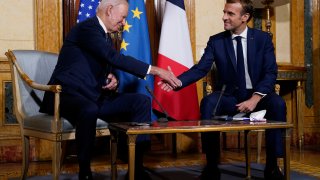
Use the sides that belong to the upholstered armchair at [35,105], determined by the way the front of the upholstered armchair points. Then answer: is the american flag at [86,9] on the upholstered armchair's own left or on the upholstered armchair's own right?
on the upholstered armchair's own left

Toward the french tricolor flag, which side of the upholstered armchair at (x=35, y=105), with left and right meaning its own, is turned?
left

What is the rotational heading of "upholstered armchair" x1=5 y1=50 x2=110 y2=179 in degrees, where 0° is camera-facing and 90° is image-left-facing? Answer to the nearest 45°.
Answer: approximately 315°

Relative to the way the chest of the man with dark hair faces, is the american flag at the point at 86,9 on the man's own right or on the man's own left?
on the man's own right

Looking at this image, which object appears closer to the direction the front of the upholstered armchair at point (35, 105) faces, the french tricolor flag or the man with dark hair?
the man with dark hair

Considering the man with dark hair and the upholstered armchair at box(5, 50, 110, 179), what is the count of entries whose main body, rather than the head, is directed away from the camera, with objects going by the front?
0
